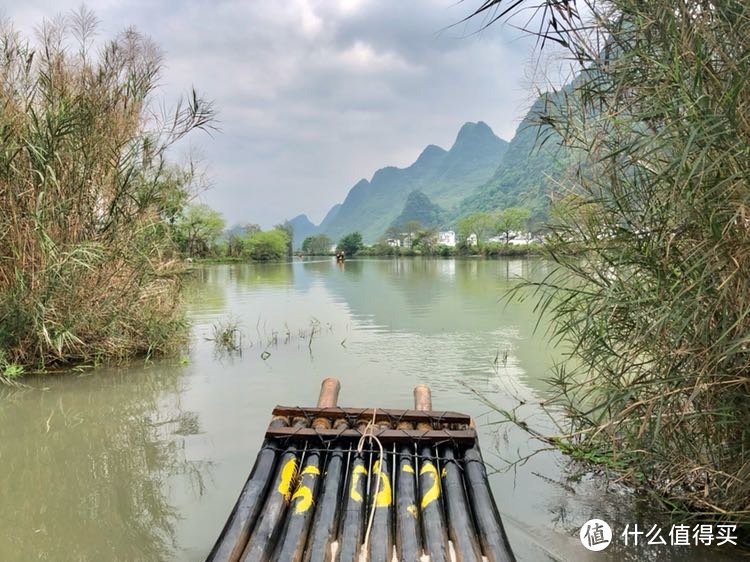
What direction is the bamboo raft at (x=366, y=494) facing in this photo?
away from the camera

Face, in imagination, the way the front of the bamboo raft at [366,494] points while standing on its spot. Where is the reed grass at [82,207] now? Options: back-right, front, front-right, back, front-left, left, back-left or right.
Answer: front-left

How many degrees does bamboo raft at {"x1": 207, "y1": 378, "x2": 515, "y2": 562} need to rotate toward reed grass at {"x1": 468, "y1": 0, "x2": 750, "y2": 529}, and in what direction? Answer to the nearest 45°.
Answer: approximately 90° to its right
